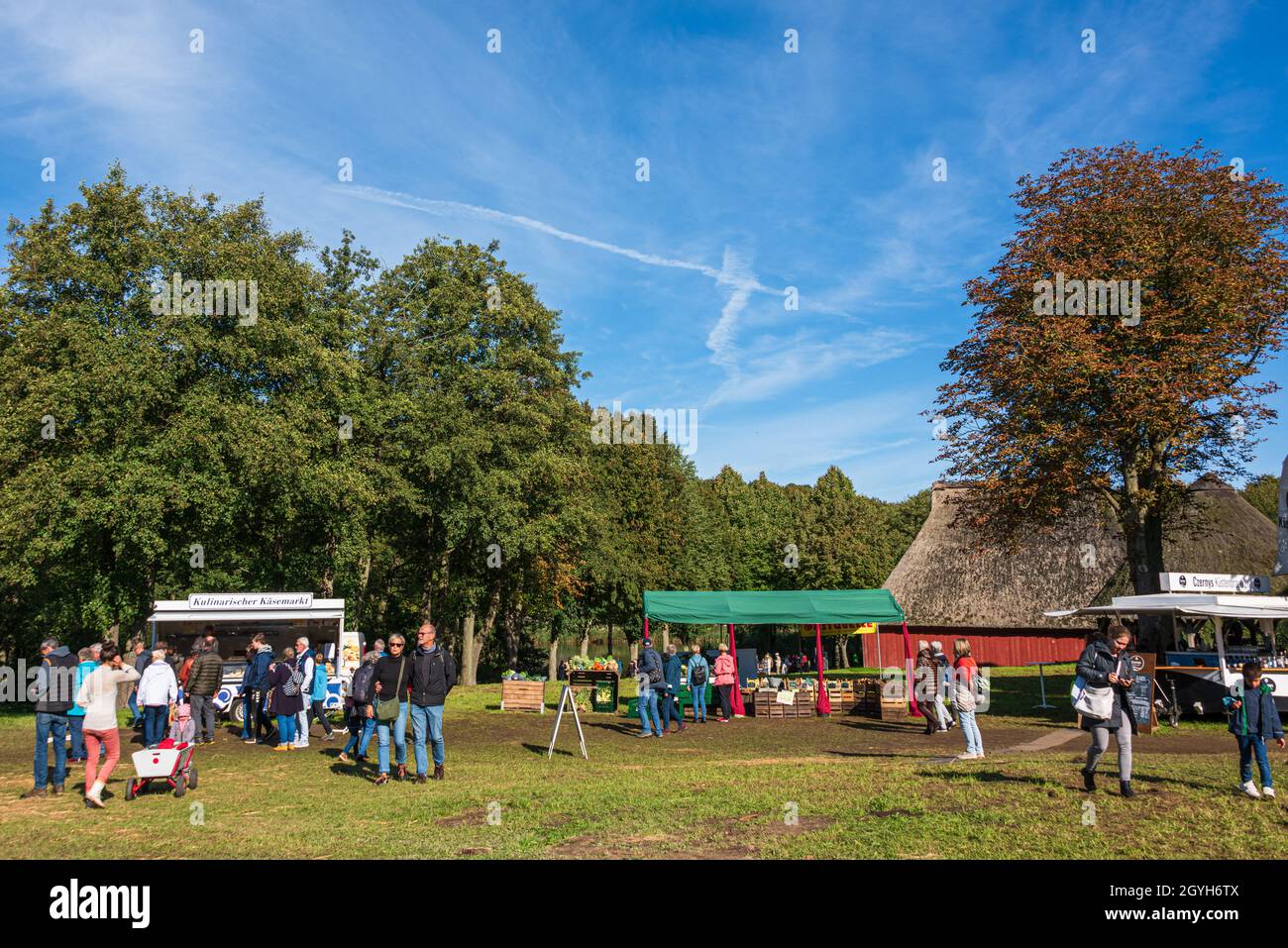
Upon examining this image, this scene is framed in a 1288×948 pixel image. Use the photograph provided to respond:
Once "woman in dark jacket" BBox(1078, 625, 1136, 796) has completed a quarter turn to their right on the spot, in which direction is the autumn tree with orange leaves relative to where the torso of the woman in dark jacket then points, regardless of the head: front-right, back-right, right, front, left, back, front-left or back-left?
back-right

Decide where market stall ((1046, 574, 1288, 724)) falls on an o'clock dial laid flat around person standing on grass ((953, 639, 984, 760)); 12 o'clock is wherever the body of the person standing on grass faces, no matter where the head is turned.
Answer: The market stall is roughly at 4 o'clock from the person standing on grass.

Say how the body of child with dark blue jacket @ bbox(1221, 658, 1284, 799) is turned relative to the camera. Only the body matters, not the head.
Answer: toward the camera

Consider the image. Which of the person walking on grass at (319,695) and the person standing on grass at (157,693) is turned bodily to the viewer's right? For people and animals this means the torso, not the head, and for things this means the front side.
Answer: the person walking on grass at (319,695)

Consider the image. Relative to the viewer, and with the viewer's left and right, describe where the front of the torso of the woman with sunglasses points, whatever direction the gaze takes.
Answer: facing the viewer

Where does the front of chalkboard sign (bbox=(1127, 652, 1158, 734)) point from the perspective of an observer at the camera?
facing the viewer and to the left of the viewer

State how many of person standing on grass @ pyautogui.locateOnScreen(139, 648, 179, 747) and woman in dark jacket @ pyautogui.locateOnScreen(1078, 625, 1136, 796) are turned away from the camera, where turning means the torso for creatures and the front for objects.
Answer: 1

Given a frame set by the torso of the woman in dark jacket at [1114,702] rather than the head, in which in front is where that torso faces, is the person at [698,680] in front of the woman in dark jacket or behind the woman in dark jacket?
behind

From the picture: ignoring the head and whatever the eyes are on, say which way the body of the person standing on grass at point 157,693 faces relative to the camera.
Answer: away from the camera

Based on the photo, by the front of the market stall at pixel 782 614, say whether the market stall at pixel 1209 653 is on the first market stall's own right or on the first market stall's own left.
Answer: on the first market stall's own left
